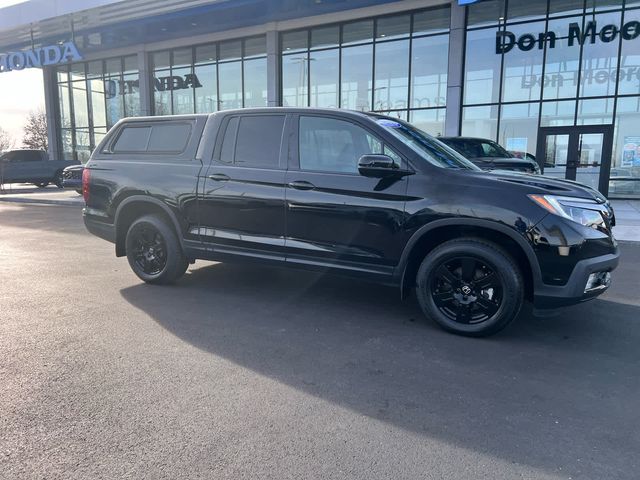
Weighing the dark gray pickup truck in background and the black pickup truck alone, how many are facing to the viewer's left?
1

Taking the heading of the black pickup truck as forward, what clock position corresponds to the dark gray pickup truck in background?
The dark gray pickup truck in background is roughly at 6 o'clock from the black pickup truck.

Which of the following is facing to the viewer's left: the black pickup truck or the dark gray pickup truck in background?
the dark gray pickup truck in background

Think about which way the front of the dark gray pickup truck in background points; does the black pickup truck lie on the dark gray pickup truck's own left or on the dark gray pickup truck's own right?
on the dark gray pickup truck's own left

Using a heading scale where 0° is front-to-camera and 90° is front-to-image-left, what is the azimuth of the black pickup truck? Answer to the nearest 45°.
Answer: approximately 315°

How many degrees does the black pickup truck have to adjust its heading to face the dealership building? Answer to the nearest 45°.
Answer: approximately 135° to its left

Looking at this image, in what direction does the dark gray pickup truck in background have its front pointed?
to the viewer's left
